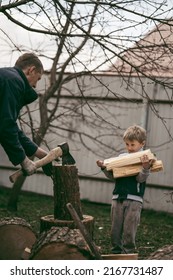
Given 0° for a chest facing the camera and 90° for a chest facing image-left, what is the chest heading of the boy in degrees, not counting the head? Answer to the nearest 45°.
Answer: approximately 45°

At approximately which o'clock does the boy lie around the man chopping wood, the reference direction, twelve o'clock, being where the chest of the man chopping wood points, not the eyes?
The boy is roughly at 11 o'clock from the man chopping wood.

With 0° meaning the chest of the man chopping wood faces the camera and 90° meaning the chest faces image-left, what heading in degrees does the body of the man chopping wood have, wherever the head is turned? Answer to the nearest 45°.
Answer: approximately 270°

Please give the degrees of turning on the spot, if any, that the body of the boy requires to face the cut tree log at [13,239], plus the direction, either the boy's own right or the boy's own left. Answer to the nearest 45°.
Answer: approximately 45° to the boy's own right

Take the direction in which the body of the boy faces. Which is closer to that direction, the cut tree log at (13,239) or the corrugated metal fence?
the cut tree log

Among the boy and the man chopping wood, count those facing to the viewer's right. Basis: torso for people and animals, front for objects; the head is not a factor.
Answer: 1

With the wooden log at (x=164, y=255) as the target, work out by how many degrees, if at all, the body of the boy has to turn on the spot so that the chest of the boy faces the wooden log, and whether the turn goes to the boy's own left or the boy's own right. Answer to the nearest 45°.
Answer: approximately 45° to the boy's own left

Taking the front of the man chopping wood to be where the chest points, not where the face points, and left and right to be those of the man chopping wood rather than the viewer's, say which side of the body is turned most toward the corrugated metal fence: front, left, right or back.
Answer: left
